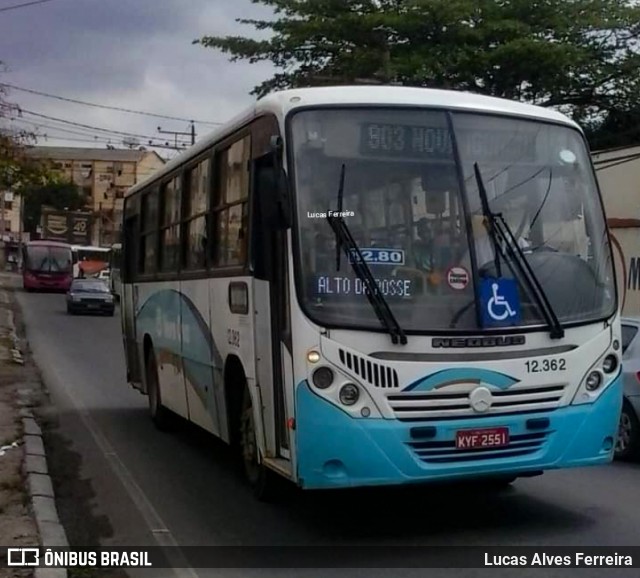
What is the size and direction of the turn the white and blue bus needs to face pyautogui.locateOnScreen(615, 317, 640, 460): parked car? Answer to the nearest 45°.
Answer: approximately 90° to its left

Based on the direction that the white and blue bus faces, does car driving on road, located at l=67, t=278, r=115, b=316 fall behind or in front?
behind

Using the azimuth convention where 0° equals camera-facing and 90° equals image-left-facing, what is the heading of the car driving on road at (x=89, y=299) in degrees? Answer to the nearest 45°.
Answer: approximately 0°

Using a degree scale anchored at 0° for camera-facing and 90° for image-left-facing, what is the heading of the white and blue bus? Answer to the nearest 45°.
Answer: approximately 315°
